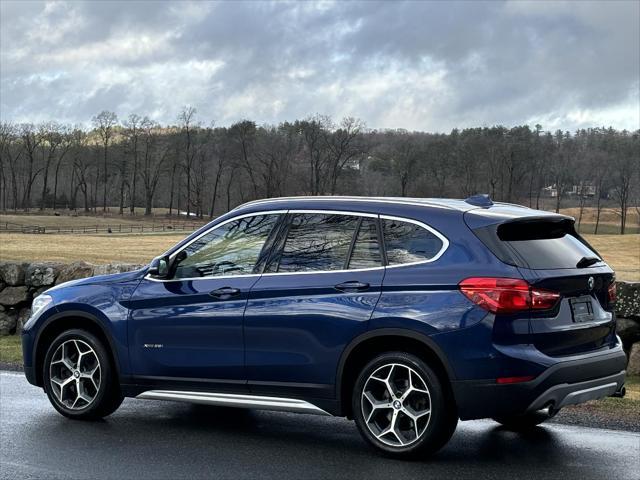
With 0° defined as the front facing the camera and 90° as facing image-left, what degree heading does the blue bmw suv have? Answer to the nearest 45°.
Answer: approximately 135°

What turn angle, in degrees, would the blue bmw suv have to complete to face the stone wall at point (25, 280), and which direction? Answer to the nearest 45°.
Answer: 0° — it already faces it
